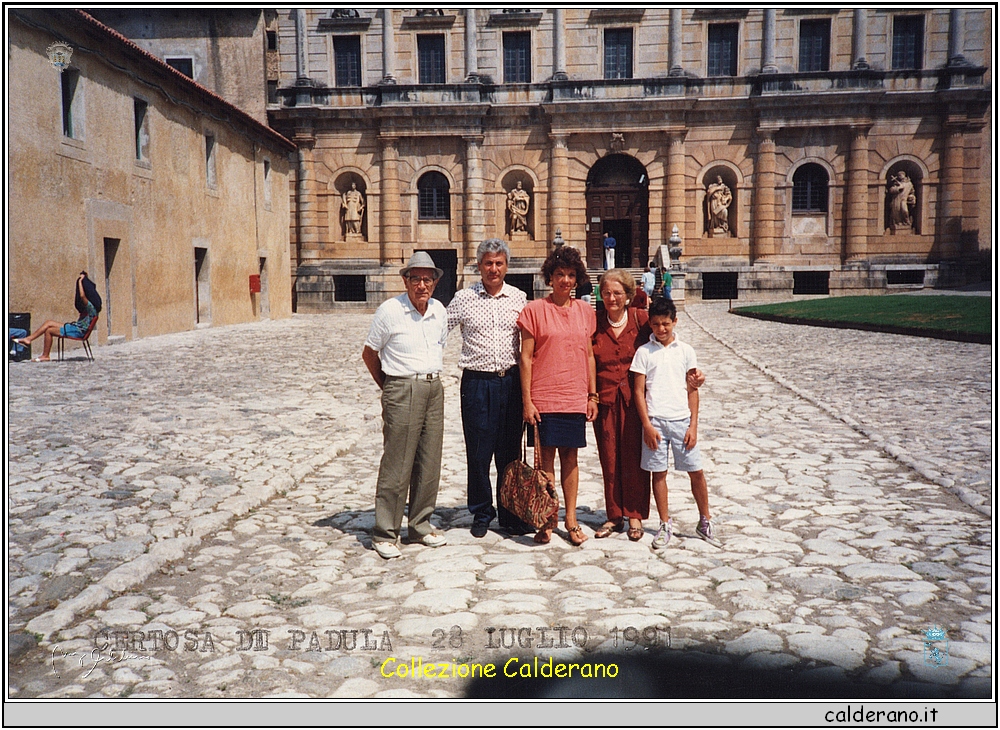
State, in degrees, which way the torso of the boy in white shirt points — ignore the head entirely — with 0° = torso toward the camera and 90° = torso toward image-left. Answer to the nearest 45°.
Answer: approximately 0°

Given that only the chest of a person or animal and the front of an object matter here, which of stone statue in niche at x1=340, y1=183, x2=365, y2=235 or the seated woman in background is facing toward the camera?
the stone statue in niche

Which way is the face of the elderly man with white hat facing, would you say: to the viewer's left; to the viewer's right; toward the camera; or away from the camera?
toward the camera

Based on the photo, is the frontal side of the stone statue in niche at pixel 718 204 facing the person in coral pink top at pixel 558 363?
yes

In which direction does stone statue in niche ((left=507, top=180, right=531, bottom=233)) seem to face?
toward the camera

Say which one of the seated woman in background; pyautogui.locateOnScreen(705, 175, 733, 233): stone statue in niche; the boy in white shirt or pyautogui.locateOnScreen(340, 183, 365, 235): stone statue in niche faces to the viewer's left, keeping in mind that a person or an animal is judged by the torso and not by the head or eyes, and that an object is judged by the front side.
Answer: the seated woman in background

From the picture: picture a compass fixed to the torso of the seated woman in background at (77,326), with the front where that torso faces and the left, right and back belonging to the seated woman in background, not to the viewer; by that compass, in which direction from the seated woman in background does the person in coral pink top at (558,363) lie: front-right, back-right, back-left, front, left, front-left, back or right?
left

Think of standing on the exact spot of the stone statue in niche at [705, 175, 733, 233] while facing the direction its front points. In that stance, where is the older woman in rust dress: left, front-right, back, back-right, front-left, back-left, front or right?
front

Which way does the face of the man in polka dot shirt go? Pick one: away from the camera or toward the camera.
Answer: toward the camera

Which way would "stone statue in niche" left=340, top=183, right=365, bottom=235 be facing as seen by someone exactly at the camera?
facing the viewer

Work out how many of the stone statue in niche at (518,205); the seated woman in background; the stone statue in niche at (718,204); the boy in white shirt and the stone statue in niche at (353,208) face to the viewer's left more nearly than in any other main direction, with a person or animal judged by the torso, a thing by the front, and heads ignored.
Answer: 1

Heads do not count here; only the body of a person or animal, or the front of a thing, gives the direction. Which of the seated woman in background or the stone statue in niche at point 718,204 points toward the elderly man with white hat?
the stone statue in niche

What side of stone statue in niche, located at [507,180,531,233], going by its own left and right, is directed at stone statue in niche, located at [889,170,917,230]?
left

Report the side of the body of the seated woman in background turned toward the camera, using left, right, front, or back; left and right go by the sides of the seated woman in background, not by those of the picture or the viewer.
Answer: left

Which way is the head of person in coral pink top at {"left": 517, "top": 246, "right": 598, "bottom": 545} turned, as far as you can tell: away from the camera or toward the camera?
toward the camera

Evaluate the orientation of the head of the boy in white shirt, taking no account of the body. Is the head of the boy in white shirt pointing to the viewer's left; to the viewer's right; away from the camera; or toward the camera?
toward the camera
